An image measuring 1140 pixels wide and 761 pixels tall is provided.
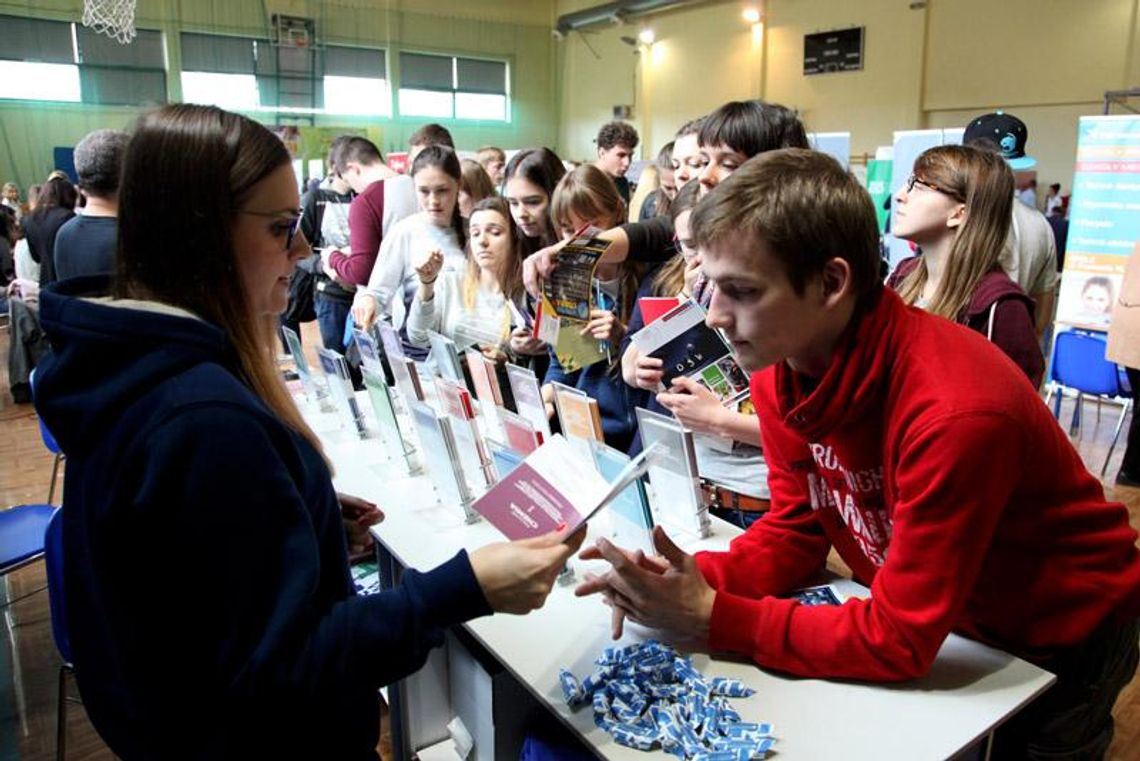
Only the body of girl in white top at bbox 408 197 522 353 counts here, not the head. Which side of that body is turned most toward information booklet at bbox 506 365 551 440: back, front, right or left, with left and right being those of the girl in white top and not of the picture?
front

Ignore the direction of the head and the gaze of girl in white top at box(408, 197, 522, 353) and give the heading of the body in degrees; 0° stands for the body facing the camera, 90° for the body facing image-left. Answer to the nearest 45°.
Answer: approximately 0°

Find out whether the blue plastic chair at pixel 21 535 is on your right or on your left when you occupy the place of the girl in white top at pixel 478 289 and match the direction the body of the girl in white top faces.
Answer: on your right

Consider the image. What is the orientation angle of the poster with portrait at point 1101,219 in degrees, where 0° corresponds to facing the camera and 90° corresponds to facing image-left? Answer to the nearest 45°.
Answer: approximately 0°

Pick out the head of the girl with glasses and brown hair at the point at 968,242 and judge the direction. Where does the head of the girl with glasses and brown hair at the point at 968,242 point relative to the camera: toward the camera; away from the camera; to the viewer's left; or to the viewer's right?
to the viewer's left

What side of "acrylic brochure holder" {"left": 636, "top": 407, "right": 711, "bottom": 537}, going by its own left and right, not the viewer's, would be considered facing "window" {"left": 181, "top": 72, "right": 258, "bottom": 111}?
left

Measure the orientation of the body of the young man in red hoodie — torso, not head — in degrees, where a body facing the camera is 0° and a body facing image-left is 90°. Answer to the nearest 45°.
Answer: approximately 45°
